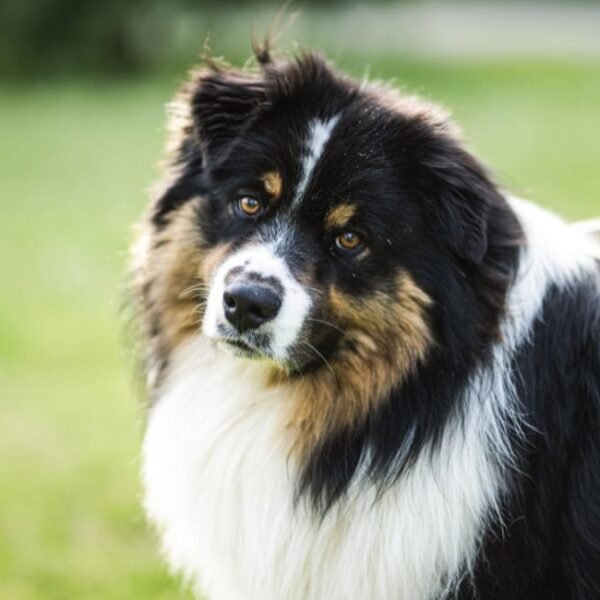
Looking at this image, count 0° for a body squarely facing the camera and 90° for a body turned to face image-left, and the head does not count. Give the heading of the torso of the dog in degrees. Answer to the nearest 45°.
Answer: approximately 45°
